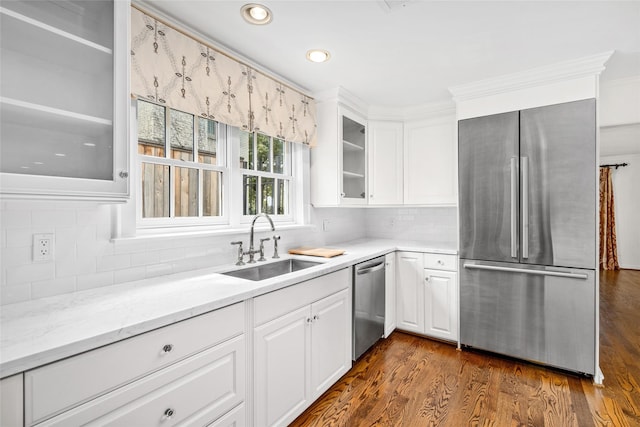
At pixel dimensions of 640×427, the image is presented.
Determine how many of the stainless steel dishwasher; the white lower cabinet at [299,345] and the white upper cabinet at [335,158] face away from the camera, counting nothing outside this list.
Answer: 0

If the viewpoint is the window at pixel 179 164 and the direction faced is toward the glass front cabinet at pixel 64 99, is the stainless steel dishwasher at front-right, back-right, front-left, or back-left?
back-left

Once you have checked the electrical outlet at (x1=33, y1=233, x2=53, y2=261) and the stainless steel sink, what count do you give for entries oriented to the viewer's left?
0

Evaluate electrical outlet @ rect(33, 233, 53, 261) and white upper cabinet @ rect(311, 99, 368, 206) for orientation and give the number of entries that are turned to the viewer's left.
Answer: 0

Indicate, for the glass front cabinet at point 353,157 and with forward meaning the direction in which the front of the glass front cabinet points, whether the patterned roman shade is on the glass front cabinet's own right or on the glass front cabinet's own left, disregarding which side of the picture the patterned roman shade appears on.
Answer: on the glass front cabinet's own right

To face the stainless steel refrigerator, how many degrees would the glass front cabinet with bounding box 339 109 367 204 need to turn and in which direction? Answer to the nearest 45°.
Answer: approximately 45° to its left

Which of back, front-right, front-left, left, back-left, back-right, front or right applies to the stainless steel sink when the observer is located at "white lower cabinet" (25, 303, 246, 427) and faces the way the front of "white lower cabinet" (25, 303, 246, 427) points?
left

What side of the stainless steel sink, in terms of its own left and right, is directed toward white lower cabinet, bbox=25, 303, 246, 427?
right

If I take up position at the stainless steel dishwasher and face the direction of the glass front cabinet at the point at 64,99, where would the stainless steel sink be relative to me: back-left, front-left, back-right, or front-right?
front-right

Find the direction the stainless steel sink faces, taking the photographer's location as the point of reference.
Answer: facing the viewer and to the right of the viewer

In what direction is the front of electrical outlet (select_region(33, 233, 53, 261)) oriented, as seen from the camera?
facing the viewer

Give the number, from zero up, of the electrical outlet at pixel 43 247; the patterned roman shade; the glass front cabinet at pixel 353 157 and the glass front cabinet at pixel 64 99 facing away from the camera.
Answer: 0

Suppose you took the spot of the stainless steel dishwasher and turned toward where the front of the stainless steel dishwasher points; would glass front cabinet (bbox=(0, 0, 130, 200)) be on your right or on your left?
on your right
